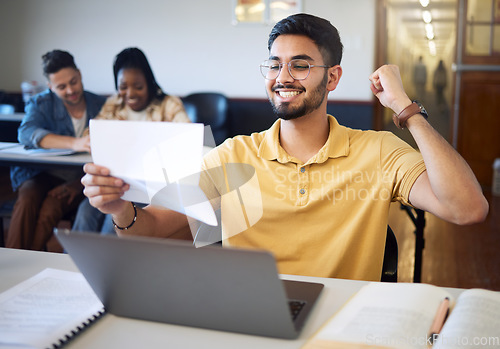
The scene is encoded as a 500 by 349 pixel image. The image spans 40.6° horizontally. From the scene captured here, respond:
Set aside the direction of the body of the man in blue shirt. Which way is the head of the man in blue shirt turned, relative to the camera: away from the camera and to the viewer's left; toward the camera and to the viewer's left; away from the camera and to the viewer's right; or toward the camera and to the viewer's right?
toward the camera and to the viewer's right

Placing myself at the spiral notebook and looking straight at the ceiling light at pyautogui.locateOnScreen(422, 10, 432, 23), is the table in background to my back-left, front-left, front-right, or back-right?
front-left

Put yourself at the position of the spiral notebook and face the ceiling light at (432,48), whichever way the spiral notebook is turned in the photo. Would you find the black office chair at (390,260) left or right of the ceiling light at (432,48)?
right

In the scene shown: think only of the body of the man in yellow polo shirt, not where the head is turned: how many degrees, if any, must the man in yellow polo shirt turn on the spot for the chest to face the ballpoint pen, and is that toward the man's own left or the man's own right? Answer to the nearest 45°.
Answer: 0° — they already face it

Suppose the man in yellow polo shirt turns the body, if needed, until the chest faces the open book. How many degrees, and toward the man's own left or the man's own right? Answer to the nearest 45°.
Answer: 0° — they already face it

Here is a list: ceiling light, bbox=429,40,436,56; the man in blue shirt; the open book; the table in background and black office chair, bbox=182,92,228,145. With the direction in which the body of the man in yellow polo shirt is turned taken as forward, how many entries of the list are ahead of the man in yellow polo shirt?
1

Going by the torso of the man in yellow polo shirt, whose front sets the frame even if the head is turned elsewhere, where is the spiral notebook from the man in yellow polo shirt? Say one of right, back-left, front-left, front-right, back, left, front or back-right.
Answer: front-right

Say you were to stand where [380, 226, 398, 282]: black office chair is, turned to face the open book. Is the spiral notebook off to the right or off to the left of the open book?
right

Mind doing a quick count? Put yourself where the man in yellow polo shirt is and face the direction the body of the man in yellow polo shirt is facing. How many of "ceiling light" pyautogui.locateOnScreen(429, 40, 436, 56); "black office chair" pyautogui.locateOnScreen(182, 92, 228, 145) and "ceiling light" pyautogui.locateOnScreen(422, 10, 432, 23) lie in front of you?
0

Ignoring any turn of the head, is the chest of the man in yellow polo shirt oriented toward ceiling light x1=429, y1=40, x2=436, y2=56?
no

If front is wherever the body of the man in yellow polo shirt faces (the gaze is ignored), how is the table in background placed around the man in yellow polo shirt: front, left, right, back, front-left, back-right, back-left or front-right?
back-right

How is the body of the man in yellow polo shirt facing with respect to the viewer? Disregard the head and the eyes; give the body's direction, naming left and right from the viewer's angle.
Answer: facing the viewer

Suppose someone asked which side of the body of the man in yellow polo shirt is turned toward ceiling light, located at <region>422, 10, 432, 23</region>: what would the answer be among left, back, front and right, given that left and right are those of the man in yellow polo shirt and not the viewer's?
back

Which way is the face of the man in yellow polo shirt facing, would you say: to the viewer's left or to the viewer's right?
to the viewer's left
